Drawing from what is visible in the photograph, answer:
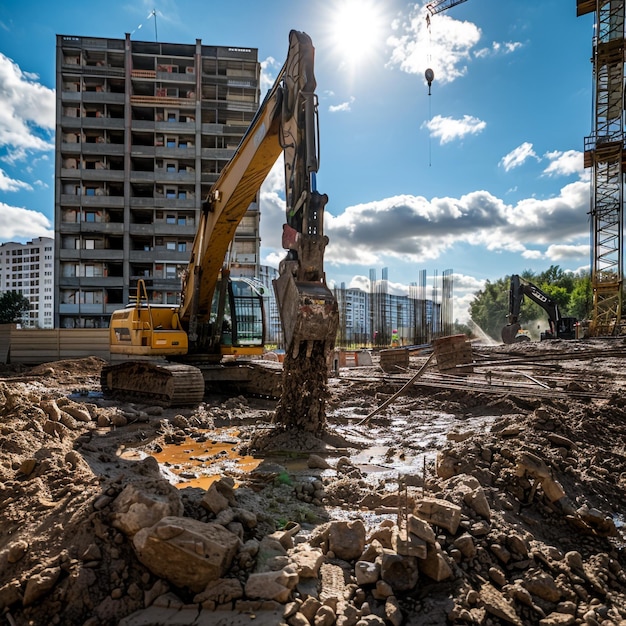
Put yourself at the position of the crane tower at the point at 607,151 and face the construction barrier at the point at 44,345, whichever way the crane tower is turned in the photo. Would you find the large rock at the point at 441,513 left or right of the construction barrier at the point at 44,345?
left

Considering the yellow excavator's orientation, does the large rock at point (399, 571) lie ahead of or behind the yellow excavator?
ahead

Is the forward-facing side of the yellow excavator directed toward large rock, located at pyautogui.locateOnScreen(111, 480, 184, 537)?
no

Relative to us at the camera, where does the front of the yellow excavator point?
facing the viewer and to the right of the viewer

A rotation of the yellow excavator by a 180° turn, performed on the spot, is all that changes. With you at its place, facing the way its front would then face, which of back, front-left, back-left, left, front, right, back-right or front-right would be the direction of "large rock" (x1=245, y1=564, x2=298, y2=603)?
back-left

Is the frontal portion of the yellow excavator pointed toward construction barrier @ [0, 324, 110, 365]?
no

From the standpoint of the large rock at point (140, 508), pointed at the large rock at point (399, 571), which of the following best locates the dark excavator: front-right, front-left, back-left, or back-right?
front-left

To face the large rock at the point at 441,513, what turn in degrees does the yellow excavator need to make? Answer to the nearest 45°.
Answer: approximately 45° to its right
